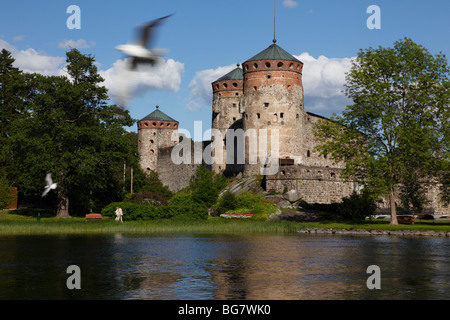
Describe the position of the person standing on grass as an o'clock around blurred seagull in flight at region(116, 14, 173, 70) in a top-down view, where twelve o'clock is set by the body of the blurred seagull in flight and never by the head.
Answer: The person standing on grass is roughly at 3 o'clock from the blurred seagull in flight.

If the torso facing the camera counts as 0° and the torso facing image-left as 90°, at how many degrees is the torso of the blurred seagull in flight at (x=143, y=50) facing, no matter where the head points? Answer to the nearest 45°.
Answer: approximately 90°

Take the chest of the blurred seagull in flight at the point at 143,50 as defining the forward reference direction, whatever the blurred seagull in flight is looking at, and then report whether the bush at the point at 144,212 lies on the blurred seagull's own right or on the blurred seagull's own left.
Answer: on the blurred seagull's own right

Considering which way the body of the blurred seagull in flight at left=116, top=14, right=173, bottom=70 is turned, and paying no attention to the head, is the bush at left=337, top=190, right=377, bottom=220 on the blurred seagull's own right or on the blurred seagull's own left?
on the blurred seagull's own right

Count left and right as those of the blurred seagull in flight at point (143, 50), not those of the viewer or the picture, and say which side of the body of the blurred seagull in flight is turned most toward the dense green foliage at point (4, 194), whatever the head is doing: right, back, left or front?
right
